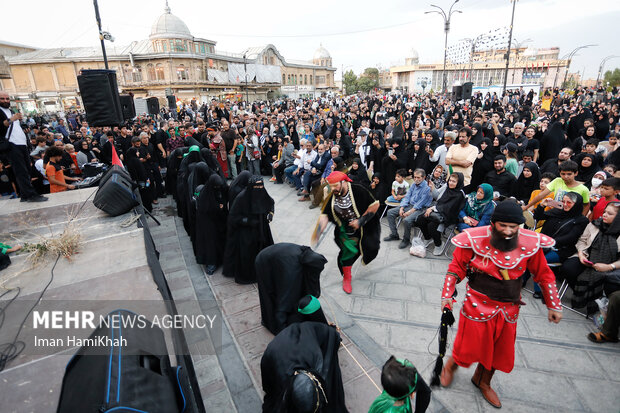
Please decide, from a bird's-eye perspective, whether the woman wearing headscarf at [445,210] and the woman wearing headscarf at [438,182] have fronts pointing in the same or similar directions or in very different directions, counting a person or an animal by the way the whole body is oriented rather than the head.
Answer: same or similar directions

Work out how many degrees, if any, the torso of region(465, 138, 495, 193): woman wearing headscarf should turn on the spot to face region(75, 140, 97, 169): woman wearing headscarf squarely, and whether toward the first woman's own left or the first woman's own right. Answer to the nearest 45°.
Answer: approximately 45° to the first woman's own right

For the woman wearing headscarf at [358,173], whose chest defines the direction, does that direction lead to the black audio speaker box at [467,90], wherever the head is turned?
no

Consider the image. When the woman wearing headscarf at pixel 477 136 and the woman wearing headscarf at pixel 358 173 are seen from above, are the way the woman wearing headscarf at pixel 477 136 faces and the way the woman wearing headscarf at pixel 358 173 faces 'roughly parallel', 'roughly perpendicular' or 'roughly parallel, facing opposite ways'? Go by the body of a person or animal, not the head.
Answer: roughly parallel

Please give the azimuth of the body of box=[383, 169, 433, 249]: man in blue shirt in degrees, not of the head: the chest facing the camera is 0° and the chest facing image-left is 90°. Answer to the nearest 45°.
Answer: approximately 45°

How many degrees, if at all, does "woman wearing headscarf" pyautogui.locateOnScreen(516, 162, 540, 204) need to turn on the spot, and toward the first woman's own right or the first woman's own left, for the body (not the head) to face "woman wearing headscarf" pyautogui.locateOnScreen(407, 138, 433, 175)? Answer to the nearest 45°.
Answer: approximately 45° to the first woman's own right

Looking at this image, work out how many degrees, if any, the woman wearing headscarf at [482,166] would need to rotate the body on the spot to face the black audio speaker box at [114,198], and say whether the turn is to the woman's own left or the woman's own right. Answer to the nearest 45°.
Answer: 0° — they already face it

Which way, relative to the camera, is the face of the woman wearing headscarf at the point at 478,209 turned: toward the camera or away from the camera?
toward the camera

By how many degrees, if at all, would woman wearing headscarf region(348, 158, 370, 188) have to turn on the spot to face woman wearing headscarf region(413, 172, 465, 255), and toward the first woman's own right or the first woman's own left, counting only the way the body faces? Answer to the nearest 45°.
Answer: approximately 90° to the first woman's own left

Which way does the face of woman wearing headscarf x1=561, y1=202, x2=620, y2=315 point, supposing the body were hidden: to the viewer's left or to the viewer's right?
to the viewer's left

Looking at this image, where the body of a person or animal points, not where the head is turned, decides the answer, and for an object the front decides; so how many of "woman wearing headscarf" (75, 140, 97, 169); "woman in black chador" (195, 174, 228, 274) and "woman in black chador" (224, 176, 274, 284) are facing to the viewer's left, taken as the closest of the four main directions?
0

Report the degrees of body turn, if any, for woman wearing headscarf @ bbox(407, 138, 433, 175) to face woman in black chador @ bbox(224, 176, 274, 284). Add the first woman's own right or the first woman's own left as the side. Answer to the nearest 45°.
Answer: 0° — they already face them

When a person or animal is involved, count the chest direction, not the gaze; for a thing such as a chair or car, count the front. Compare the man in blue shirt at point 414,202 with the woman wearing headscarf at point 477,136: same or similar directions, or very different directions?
same or similar directions

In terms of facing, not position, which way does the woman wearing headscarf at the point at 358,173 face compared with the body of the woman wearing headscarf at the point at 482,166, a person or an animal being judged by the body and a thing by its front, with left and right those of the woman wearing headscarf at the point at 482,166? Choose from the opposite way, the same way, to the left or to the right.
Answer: the same way

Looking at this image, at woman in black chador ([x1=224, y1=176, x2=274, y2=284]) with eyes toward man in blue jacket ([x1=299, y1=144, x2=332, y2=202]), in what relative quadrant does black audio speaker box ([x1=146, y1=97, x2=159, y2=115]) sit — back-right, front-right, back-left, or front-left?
front-left

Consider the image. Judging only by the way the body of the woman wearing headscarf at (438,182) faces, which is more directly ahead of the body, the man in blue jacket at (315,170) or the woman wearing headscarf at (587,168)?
the man in blue jacket

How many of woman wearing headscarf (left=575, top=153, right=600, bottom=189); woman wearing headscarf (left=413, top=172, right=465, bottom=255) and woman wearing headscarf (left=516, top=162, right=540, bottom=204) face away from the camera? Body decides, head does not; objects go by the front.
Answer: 0
